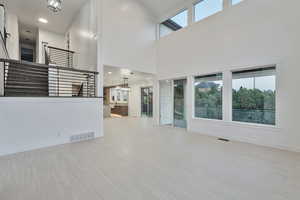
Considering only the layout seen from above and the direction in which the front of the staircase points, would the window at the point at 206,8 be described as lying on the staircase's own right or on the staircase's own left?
on the staircase's own left

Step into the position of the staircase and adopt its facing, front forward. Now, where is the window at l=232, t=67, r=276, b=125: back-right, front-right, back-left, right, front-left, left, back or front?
front-left
